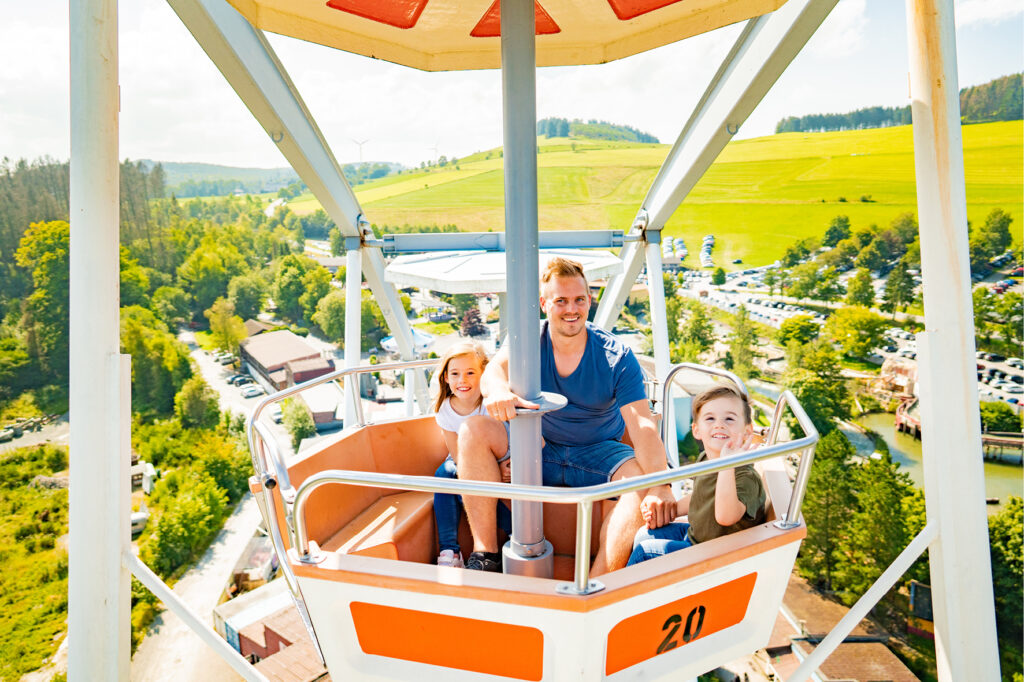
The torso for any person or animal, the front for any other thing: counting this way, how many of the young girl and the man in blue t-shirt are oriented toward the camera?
2

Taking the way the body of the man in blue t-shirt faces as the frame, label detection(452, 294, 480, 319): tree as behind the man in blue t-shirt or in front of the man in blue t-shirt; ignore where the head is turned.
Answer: behind

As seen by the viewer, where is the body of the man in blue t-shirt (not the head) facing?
toward the camera

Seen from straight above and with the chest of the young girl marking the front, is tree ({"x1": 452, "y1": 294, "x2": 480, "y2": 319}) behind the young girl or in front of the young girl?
behind
